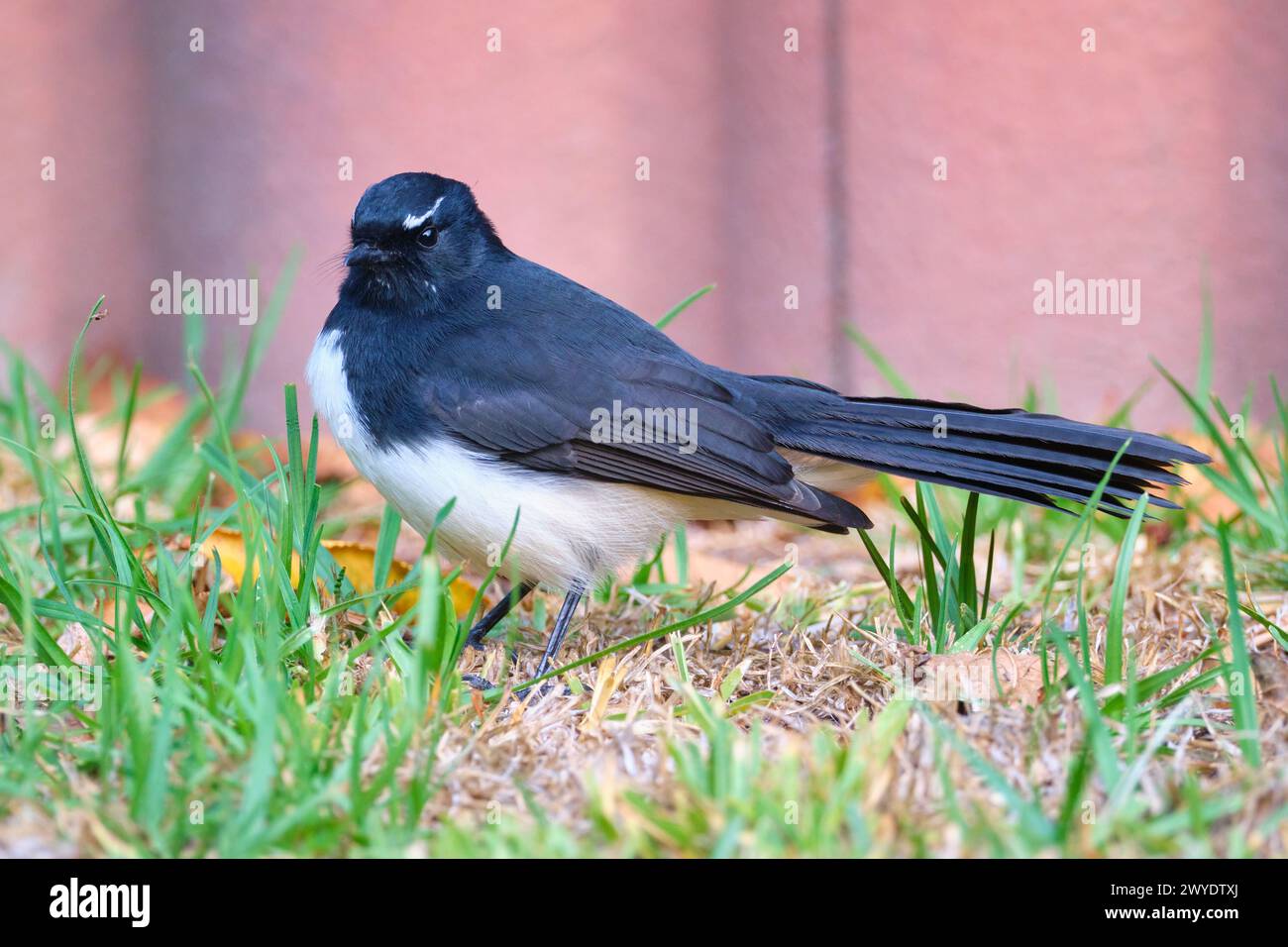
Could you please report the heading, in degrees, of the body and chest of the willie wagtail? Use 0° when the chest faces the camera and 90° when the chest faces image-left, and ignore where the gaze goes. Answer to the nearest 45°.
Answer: approximately 90°

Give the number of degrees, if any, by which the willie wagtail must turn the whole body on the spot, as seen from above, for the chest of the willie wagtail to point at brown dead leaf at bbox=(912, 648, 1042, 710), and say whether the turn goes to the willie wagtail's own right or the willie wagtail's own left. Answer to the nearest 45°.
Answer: approximately 135° to the willie wagtail's own left
